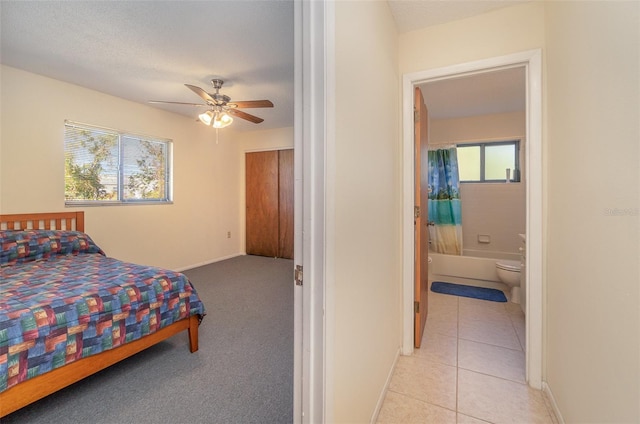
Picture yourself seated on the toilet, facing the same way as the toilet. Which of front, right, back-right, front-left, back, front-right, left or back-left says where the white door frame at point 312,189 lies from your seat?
left

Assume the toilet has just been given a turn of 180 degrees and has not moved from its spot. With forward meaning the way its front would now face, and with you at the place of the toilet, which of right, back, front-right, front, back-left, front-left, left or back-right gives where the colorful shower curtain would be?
back-left

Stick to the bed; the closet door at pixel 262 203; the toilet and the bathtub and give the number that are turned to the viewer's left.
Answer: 1

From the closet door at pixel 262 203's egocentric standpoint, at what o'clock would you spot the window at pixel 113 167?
The window is roughly at 2 o'clock from the closet door.

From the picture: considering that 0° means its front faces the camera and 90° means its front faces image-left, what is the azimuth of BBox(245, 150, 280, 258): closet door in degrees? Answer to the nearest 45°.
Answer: approximately 0°

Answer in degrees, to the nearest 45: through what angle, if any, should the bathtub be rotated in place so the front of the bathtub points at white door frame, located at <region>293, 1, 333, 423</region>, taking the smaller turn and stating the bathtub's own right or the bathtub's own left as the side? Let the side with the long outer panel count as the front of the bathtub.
0° — it already faces it

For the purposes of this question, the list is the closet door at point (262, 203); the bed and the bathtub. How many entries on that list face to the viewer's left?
0

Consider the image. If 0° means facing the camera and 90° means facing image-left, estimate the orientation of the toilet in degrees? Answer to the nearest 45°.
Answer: approximately 90°

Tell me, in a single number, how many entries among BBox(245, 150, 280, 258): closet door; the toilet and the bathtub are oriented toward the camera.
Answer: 2

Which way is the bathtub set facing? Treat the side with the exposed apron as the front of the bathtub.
toward the camera

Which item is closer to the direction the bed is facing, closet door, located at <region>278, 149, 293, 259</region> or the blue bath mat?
the blue bath mat

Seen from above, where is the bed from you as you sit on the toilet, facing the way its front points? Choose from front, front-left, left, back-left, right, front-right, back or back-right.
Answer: front-left

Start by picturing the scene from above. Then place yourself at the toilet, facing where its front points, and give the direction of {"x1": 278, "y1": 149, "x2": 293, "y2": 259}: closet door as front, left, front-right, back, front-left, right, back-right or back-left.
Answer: front
